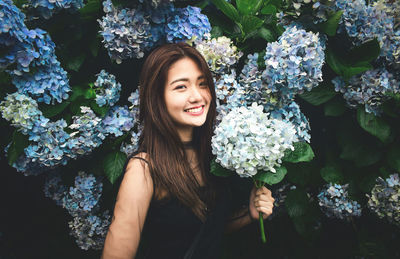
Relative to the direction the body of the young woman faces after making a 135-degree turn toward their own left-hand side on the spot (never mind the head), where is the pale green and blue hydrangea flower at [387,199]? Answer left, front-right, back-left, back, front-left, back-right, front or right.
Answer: right

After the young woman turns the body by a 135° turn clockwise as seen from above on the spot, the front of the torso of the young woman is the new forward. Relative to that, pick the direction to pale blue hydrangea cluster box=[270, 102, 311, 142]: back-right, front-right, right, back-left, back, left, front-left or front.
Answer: back

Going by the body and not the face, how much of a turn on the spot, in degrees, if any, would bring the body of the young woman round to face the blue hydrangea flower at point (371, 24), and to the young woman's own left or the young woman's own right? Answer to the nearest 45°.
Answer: approximately 45° to the young woman's own left

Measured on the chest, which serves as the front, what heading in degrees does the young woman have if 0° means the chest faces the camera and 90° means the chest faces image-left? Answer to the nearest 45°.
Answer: approximately 315°

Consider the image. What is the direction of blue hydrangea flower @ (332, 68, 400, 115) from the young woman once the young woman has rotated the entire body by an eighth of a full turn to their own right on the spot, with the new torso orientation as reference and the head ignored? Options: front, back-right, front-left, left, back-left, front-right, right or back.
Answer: left

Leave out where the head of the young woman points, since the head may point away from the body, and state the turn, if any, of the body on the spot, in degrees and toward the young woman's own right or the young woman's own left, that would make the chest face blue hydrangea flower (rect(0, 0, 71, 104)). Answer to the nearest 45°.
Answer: approximately 135° to the young woman's own right
